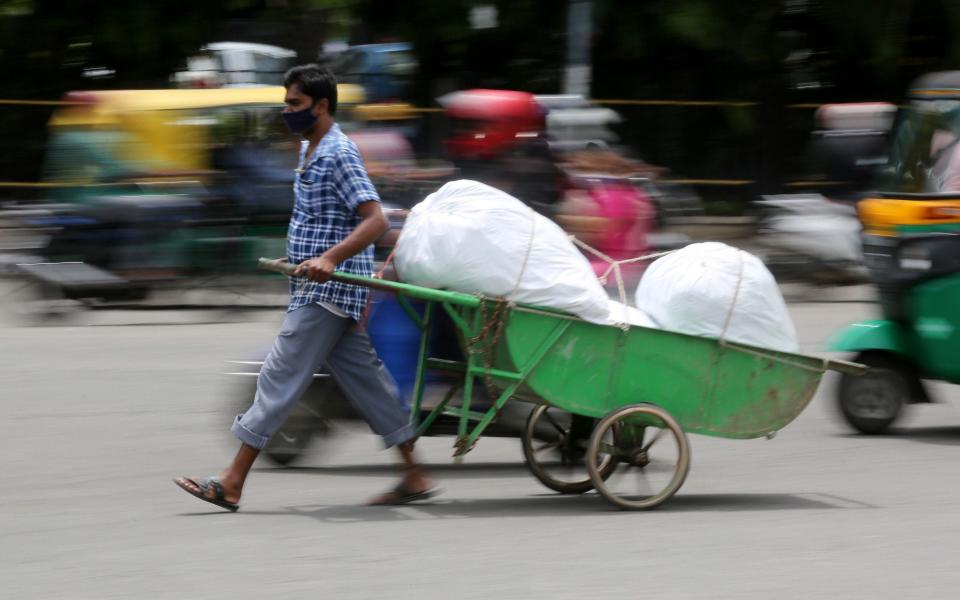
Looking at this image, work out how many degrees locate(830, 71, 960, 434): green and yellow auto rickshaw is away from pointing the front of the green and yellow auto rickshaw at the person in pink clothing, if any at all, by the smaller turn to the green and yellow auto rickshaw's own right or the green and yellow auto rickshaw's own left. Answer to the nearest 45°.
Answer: approximately 45° to the green and yellow auto rickshaw's own right

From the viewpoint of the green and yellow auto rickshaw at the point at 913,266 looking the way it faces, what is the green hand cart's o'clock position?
The green hand cart is roughly at 10 o'clock from the green and yellow auto rickshaw.

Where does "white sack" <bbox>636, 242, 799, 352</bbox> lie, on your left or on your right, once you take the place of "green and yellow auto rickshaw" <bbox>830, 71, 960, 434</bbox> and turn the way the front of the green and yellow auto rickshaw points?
on your left

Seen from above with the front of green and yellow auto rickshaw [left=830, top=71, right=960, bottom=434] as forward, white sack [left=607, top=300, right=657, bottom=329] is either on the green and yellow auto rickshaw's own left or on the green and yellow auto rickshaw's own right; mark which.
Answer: on the green and yellow auto rickshaw's own left

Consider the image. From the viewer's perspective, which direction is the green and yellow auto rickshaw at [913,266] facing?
to the viewer's left
